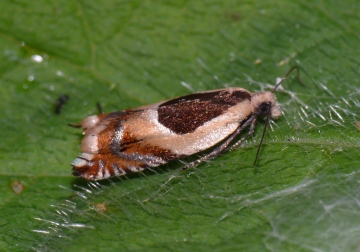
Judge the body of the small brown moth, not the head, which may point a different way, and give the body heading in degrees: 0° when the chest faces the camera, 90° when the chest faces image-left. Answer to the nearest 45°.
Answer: approximately 270°
